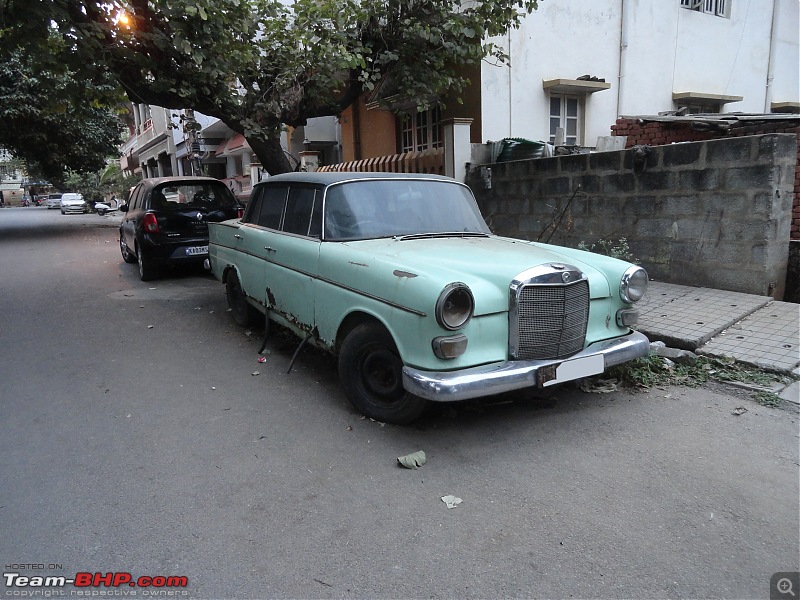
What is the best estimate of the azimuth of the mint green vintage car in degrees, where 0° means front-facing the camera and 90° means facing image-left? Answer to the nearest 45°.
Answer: approximately 315°

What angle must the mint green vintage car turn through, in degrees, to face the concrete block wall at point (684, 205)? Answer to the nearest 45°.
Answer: approximately 90° to its left

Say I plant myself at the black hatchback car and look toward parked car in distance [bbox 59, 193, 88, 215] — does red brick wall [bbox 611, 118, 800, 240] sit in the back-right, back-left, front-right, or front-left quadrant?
back-right

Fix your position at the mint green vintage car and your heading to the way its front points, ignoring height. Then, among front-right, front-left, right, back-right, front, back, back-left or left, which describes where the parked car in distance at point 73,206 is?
back

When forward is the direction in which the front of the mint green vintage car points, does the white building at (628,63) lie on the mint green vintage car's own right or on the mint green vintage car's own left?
on the mint green vintage car's own left

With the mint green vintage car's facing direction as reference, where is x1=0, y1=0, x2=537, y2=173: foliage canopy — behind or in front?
behind

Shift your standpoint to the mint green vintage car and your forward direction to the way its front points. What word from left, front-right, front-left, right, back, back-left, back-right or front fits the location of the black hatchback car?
back

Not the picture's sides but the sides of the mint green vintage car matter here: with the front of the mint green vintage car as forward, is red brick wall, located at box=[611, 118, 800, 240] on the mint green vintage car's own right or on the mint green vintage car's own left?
on the mint green vintage car's own left
